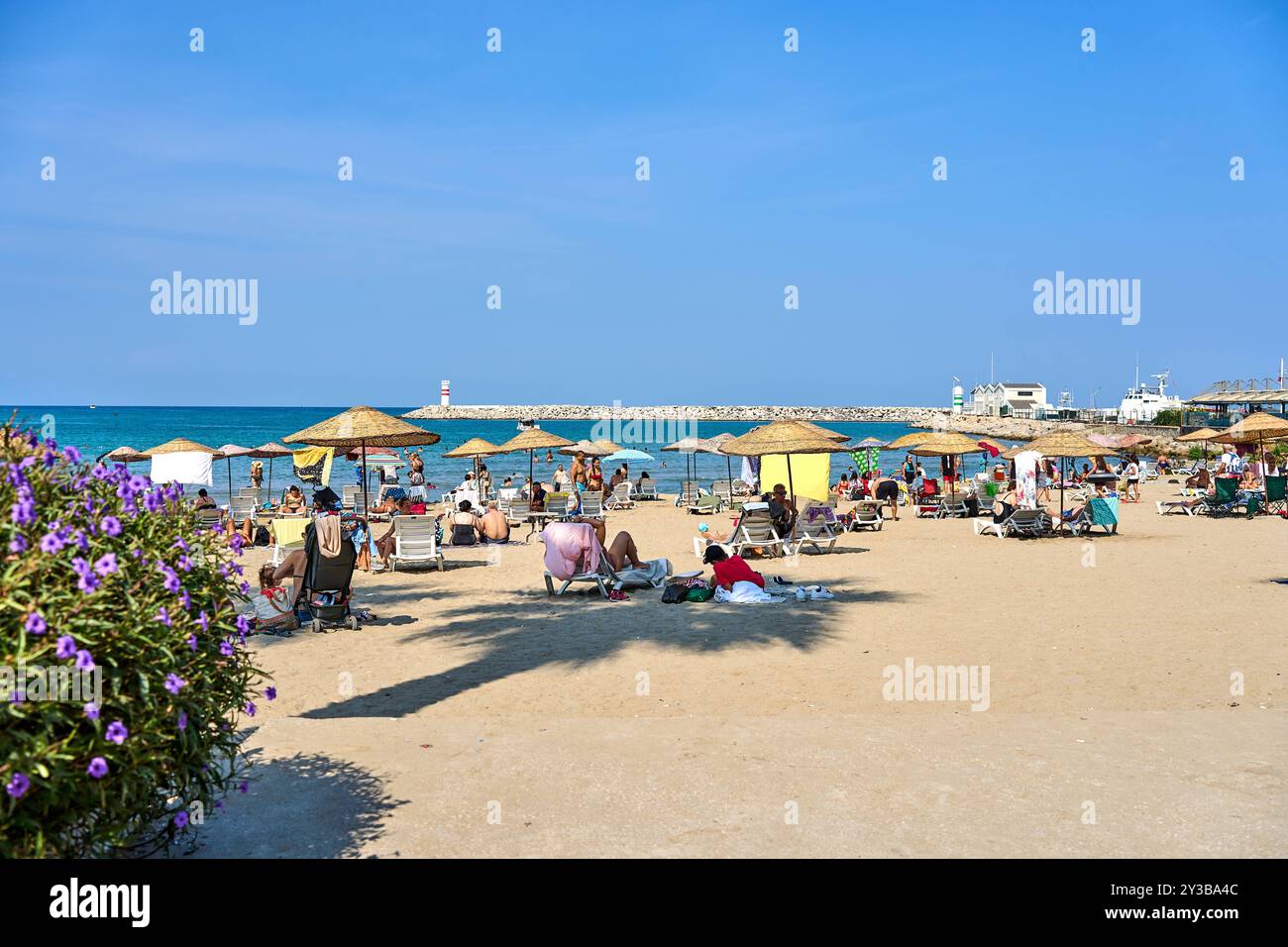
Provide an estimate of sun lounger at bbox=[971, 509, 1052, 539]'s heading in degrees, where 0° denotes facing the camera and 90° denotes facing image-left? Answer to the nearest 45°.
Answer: approximately 90°

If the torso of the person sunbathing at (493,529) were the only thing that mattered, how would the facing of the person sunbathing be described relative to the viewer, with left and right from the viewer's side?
facing away from the viewer

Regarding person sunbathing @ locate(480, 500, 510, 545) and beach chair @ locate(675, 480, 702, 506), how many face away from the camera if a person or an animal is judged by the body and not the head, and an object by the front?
2

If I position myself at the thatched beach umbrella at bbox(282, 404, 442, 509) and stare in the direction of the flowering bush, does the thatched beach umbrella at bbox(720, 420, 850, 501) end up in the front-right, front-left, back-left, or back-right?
back-left

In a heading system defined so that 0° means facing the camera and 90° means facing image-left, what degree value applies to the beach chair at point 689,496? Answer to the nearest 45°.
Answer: approximately 180°

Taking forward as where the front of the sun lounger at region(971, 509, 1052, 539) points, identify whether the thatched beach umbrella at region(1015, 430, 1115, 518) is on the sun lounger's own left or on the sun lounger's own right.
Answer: on the sun lounger's own right

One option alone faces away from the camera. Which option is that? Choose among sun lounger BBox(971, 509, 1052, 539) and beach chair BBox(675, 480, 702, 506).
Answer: the beach chair
